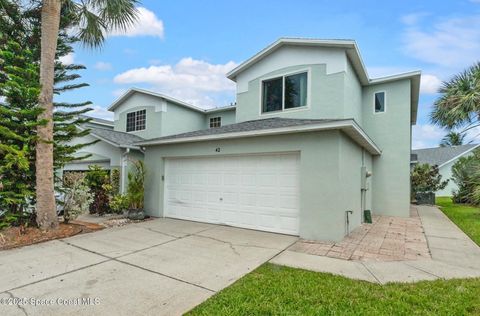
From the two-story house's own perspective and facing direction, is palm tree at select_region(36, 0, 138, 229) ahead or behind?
ahead

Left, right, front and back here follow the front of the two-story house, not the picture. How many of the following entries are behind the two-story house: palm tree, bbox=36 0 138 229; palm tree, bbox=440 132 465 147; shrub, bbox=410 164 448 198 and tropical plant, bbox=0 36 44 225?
2

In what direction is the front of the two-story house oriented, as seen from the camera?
facing the viewer and to the left of the viewer

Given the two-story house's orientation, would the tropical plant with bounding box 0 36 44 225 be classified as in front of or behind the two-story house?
in front
